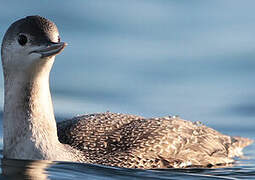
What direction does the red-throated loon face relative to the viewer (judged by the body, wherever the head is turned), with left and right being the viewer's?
facing to the left of the viewer
